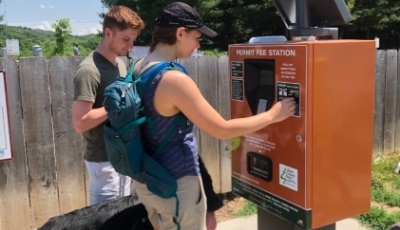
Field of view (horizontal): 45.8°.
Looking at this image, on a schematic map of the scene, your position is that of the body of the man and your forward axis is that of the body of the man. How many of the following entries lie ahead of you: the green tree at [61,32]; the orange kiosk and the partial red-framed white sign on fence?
1

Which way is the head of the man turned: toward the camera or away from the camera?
toward the camera

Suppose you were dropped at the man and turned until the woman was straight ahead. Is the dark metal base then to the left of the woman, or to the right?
left

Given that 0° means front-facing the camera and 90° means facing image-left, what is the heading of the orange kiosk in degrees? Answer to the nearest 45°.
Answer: approximately 45°

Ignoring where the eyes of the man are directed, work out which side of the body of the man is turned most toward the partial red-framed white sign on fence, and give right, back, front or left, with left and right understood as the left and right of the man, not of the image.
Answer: back

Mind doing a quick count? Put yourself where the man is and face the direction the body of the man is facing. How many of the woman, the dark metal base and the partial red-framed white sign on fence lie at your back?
1

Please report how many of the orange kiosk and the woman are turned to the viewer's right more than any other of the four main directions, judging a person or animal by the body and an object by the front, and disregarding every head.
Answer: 1

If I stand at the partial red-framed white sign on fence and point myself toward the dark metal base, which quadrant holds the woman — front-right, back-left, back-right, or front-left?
front-right

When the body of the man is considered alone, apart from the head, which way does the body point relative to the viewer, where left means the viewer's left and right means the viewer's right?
facing the viewer and to the right of the viewer

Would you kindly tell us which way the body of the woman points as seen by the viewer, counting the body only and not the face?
to the viewer's right

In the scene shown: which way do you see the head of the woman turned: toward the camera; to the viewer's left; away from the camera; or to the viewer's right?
to the viewer's right

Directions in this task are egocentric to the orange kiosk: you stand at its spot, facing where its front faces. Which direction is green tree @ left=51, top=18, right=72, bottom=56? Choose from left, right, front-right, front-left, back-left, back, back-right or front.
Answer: right

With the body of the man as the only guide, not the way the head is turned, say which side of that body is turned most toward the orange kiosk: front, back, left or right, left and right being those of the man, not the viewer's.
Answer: front
